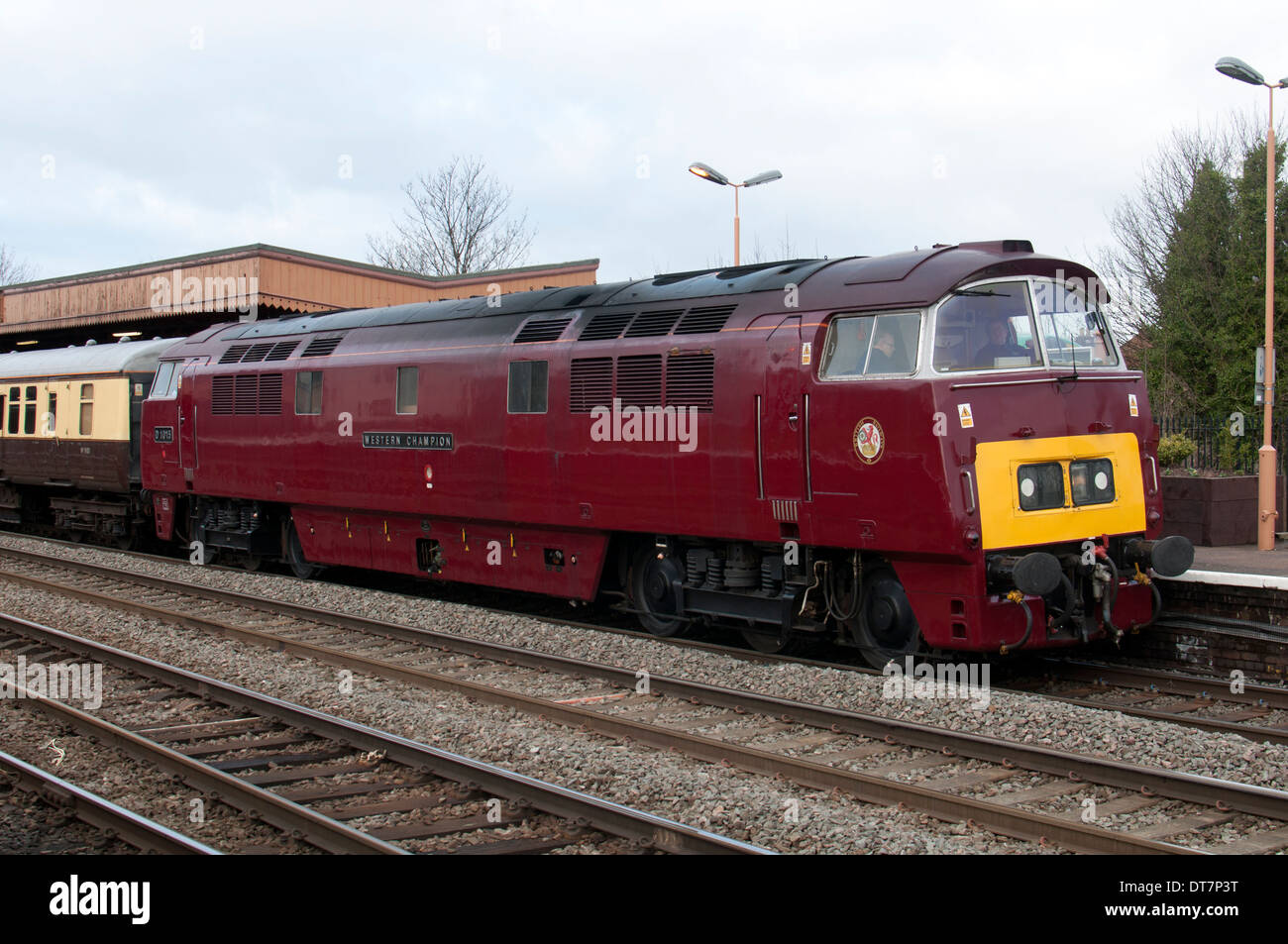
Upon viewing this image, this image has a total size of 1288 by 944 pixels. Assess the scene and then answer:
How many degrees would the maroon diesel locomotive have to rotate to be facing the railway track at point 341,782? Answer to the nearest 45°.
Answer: approximately 90° to its right

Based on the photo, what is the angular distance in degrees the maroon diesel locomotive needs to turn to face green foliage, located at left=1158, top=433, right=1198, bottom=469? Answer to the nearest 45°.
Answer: approximately 90° to its left

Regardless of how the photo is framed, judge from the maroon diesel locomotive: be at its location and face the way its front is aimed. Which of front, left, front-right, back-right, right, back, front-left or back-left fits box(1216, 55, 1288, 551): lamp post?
left

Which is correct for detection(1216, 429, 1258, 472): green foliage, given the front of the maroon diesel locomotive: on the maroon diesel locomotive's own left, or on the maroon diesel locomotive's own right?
on the maroon diesel locomotive's own left

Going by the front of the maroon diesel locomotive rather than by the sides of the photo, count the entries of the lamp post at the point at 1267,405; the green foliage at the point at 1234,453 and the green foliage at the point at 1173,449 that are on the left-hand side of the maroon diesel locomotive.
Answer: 3
